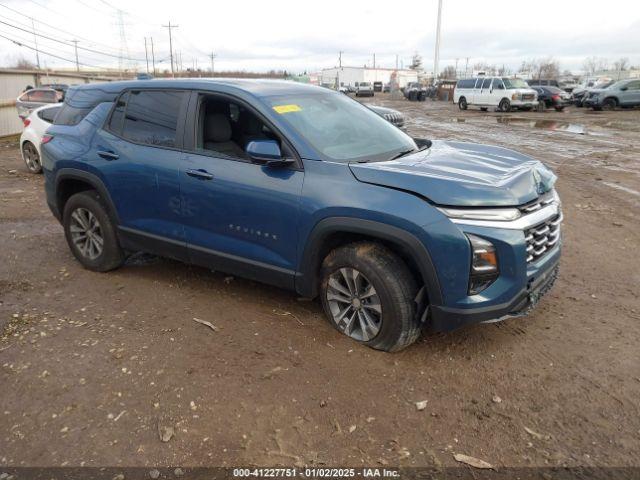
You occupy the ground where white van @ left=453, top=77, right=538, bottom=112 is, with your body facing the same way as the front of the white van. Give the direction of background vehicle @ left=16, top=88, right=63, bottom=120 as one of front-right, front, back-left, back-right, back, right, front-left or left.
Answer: right

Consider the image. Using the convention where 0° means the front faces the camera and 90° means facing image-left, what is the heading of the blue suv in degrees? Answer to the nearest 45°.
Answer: approximately 315°

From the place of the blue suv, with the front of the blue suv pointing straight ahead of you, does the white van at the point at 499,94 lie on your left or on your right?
on your left

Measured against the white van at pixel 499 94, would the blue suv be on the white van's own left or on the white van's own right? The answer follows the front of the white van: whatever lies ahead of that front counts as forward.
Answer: on the white van's own right

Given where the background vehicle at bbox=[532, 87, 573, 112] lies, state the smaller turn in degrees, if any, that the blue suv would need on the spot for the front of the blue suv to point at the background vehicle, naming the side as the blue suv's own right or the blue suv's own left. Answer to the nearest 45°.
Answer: approximately 90° to the blue suv's own left

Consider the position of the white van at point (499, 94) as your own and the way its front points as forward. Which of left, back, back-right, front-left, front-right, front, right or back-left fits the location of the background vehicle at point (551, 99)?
left

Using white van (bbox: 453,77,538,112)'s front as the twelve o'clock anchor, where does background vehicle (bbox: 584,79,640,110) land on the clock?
The background vehicle is roughly at 10 o'clock from the white van.

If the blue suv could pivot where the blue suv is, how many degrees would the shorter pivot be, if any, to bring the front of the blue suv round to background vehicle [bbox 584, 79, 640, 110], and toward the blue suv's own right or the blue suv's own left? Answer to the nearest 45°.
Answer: approximately 90° to the blue suv's own left

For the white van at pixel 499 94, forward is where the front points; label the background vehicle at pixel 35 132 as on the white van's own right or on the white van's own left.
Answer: on the white van's own right

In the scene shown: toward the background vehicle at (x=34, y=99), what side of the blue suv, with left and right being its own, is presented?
back

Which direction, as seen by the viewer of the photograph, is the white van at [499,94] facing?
facing the viewer and to the right of the viewer

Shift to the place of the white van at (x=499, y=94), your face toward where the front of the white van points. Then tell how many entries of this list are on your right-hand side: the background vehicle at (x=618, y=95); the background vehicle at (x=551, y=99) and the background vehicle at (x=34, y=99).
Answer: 1

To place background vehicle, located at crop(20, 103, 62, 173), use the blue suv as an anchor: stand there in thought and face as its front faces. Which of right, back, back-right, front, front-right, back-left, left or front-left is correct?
back

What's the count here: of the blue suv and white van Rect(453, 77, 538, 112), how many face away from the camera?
0
